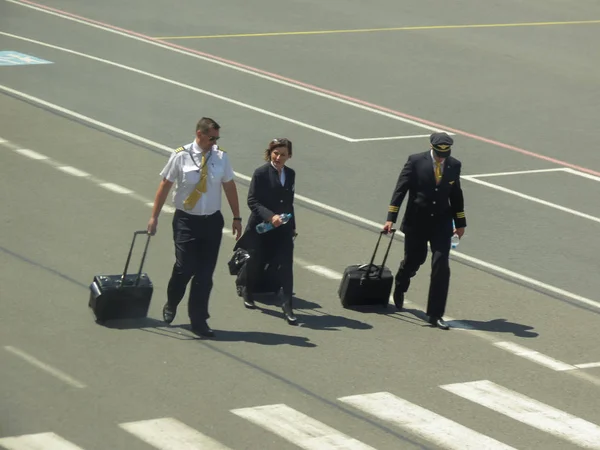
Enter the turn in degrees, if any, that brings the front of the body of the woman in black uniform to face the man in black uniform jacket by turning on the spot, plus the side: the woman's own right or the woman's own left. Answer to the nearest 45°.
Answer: approximately 45° to the woman's own left

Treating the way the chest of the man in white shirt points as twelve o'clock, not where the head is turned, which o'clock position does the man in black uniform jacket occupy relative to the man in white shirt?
The man in black uniform jacket is roughly at 10 o'clock from the man in white shirt.

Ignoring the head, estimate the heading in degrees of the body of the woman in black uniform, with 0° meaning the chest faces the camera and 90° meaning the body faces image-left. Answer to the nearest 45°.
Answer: approximately 315°

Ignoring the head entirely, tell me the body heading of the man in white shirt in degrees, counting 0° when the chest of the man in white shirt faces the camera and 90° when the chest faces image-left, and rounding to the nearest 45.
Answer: approximately 315°
